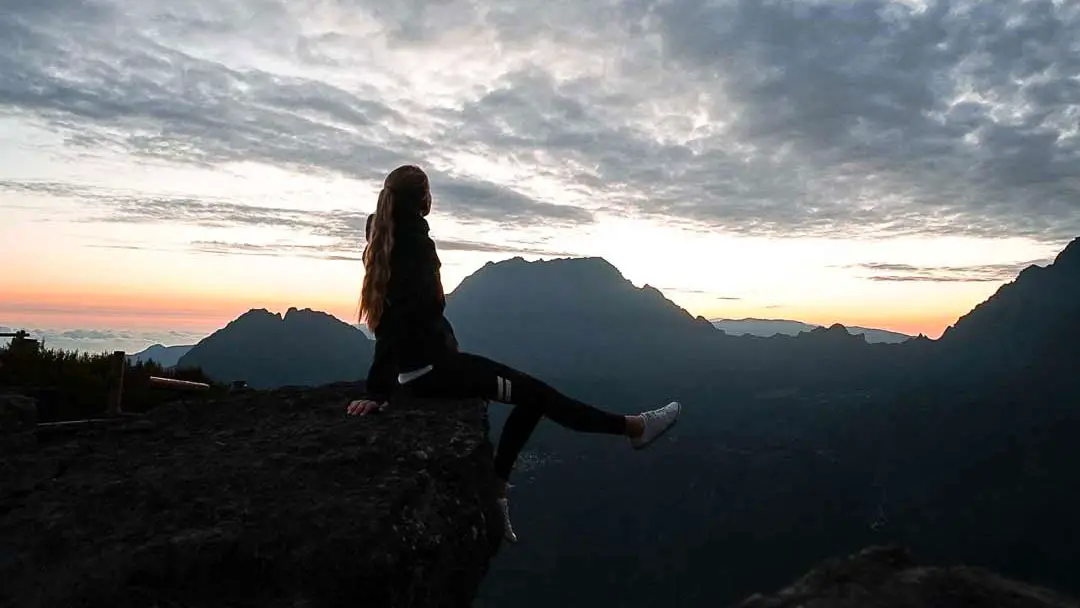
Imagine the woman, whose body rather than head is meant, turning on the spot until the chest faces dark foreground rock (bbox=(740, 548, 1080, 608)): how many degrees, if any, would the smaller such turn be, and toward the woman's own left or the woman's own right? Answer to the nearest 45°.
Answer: approximately 45° to the woman's own right

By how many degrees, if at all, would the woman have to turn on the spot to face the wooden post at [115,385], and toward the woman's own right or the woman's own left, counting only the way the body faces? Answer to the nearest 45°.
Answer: approximately 135° to the woman's own left

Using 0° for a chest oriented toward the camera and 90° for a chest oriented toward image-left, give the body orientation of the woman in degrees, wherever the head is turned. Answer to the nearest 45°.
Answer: approximately 270°

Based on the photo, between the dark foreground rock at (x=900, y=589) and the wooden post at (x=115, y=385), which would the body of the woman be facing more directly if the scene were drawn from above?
the dark foreground rock
